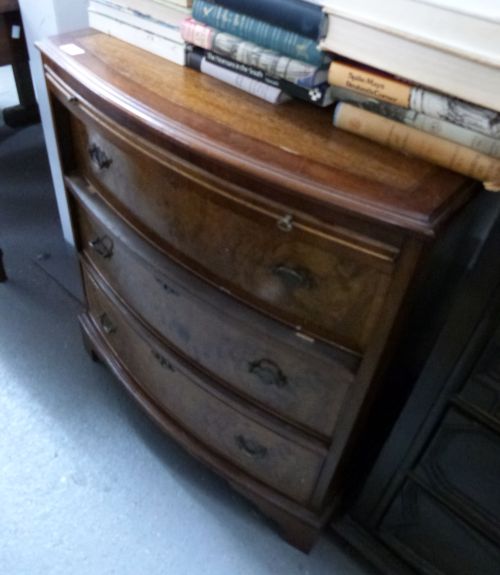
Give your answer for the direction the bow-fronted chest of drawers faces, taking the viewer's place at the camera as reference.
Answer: facing the viewer and to the left of the viewer

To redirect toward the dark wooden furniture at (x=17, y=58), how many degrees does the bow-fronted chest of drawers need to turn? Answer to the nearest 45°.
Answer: approximately 90° to its right
